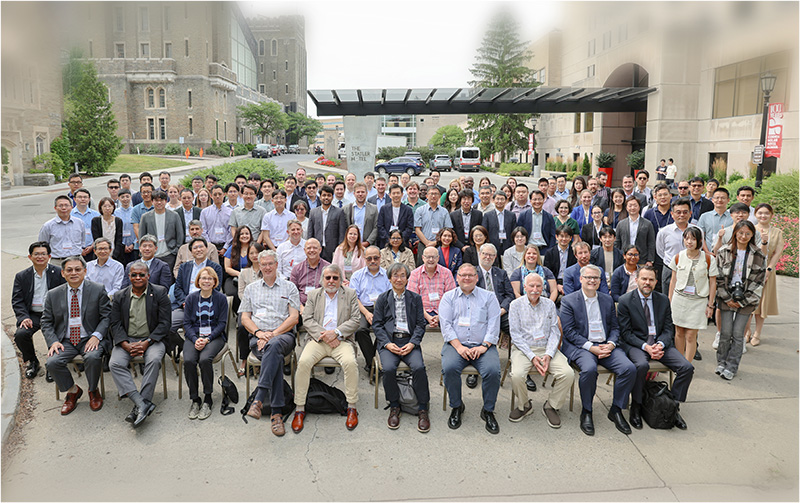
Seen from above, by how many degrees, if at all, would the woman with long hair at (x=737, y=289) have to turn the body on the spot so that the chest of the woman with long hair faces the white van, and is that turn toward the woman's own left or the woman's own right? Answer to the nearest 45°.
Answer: approximately 135° to the woman's own right

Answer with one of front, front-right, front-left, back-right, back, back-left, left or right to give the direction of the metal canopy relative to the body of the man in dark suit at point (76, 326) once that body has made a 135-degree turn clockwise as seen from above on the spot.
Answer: right

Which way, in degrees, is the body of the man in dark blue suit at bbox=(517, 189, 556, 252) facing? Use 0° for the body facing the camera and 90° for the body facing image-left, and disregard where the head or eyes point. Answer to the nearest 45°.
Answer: approximately 0°

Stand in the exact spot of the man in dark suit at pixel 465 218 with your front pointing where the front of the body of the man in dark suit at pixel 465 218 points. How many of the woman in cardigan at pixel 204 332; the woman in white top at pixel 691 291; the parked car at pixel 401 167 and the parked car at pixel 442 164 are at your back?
2

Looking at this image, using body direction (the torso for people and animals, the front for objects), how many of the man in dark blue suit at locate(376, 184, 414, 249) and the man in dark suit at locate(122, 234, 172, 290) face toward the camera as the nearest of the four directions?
2

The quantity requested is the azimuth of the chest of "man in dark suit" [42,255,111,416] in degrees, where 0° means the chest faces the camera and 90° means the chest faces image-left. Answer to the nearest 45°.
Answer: approximately 0°
